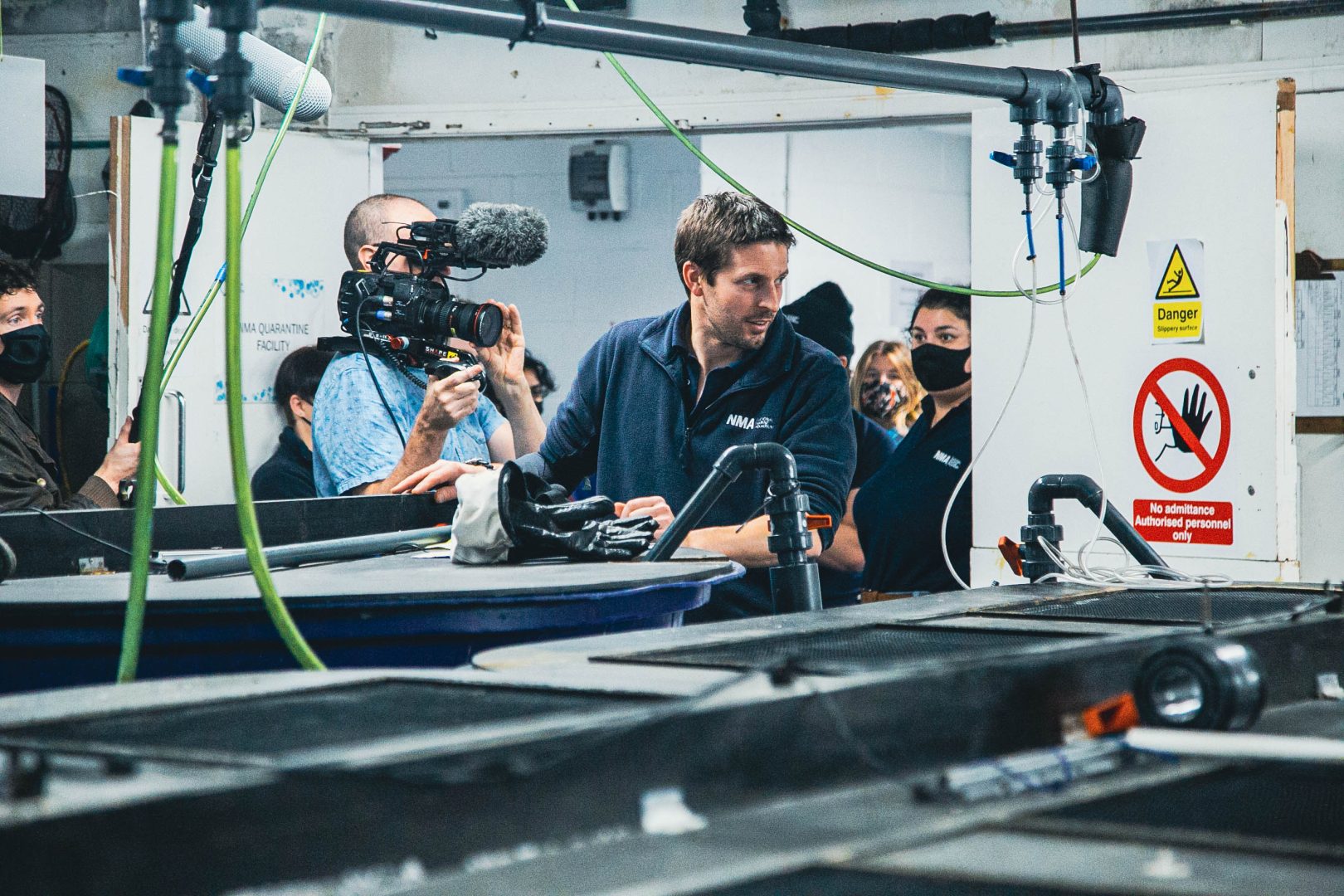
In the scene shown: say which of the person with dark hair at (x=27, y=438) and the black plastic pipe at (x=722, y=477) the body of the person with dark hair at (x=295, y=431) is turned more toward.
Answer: the black plastic pipe

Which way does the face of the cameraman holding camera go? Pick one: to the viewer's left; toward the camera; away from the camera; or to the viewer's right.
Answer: to the viewer's right

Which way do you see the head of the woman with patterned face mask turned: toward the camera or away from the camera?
toward the camera

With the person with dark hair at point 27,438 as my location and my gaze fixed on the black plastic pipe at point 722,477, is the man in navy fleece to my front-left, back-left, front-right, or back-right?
front-left

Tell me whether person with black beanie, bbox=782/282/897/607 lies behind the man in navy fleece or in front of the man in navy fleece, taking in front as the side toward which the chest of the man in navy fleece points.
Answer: behind

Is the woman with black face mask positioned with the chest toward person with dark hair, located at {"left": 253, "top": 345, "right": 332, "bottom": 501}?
no

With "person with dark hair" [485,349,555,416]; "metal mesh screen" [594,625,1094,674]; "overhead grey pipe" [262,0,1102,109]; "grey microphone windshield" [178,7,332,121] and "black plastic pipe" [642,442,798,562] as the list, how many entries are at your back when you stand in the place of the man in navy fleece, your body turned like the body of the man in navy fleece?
1

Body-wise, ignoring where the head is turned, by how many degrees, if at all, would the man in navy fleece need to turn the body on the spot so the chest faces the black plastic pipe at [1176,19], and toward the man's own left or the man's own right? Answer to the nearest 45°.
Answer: approximately 135° to the man's own left

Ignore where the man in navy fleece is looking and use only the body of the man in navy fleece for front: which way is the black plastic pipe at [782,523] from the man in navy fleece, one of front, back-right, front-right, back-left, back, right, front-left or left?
front

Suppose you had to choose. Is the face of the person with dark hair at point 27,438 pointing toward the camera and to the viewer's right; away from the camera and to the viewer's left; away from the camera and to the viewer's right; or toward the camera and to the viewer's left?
toward the camera and to the viewer's right

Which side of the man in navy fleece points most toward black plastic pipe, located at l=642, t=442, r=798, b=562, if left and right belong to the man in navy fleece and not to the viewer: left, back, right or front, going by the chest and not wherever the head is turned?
front

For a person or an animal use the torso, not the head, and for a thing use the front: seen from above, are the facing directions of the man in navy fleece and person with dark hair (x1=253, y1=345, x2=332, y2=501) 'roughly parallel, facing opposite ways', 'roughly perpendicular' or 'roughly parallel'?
roughly perpendicular
